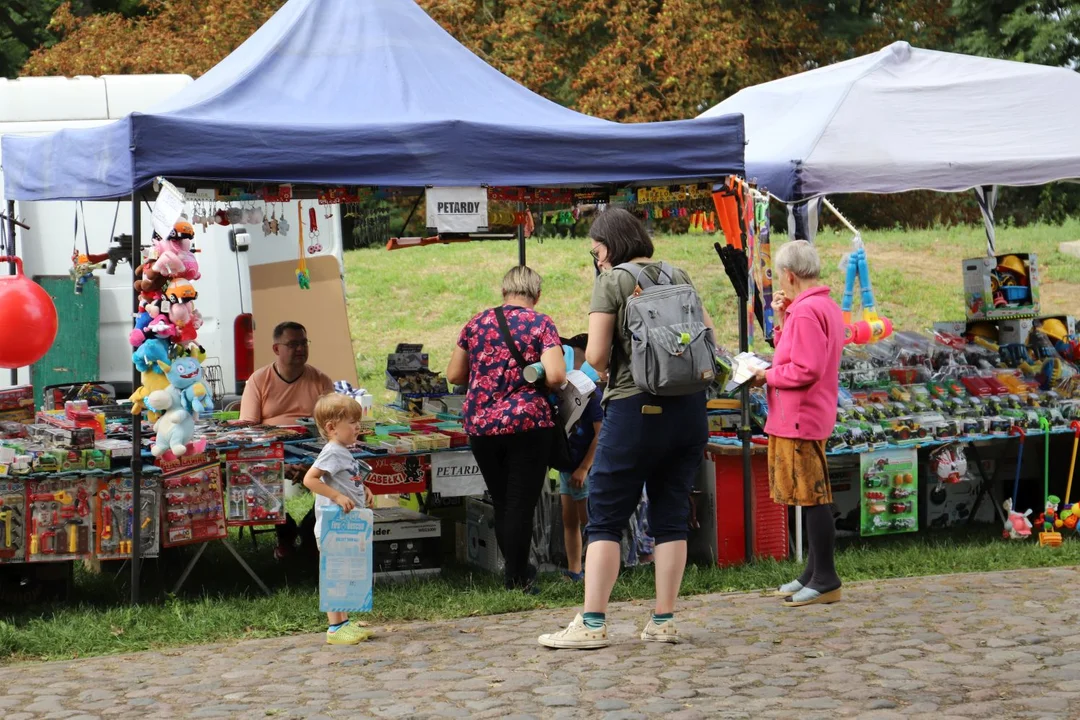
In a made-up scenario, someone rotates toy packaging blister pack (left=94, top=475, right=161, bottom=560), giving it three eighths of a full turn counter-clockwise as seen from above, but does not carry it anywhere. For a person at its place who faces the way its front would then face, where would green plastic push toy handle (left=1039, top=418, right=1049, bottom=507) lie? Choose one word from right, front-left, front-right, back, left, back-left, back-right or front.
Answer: front-right

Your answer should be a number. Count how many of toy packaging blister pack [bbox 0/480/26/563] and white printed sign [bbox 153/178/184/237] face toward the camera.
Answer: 2

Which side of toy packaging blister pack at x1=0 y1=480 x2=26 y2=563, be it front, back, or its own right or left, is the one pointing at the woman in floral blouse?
left

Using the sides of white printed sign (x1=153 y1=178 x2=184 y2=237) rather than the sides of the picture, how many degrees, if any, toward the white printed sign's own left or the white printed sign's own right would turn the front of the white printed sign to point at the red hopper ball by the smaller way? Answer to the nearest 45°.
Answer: approximately 135° to the white printed sign's own right

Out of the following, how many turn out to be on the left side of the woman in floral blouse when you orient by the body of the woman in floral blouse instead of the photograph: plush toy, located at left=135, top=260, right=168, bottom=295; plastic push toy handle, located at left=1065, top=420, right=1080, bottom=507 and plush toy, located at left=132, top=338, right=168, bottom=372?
2

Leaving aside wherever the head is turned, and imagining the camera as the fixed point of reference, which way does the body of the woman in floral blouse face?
away from the camera

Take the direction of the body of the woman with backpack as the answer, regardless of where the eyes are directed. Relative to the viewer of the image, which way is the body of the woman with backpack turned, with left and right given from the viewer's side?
facing away from the viewer and to the left of the viewer

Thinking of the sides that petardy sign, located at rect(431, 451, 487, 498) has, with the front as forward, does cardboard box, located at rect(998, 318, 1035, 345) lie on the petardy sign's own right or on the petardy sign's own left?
on the petardy sign's own left

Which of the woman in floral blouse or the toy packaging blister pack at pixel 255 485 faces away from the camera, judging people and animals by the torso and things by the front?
the woman in floral blouse

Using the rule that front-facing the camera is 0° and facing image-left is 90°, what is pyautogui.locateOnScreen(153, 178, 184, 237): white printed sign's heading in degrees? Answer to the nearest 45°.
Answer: approximately 0°

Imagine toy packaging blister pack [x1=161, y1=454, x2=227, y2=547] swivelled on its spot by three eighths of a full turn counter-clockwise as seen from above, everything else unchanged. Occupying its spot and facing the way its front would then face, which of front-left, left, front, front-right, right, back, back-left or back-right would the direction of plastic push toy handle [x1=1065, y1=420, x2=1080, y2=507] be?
front-right
